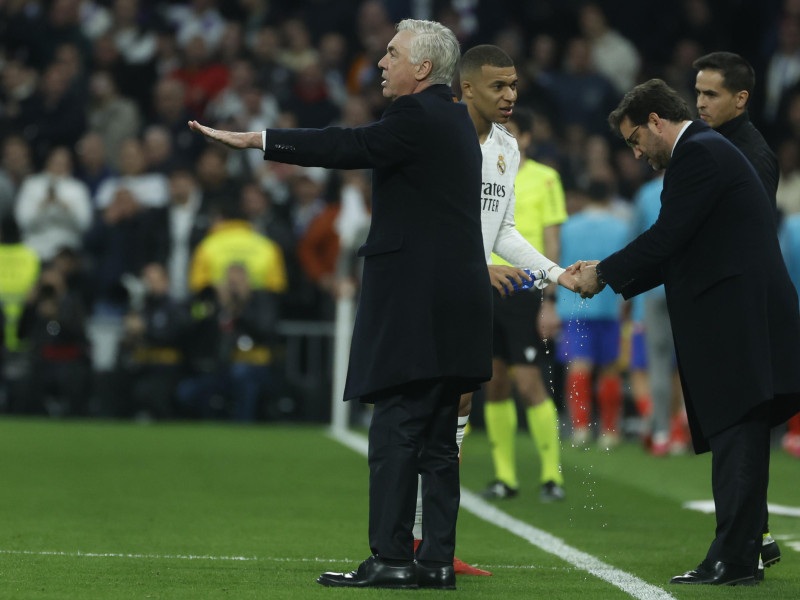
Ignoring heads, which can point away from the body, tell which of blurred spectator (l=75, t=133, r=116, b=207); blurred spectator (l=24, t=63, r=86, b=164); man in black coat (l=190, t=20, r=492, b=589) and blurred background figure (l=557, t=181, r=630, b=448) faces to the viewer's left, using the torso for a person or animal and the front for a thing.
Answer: the man in black coat

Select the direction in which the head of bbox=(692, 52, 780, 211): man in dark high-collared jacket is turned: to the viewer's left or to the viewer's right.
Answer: to the viewer's left

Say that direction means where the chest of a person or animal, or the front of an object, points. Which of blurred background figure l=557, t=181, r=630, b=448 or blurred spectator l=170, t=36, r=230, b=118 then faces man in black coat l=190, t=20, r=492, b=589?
the blurred spectator

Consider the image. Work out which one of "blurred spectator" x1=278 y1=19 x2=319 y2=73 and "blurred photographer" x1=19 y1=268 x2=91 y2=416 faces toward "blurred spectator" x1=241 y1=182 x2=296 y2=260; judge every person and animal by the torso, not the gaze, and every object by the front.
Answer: "blurred spectator" x1=278 y1=19 x2=319 y2=73

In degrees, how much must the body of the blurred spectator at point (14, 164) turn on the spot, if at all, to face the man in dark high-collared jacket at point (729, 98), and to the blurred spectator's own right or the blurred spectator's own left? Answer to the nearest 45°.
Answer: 0° — they already face them

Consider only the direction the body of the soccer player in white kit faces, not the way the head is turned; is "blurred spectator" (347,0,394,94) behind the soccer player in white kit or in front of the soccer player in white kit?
behind
